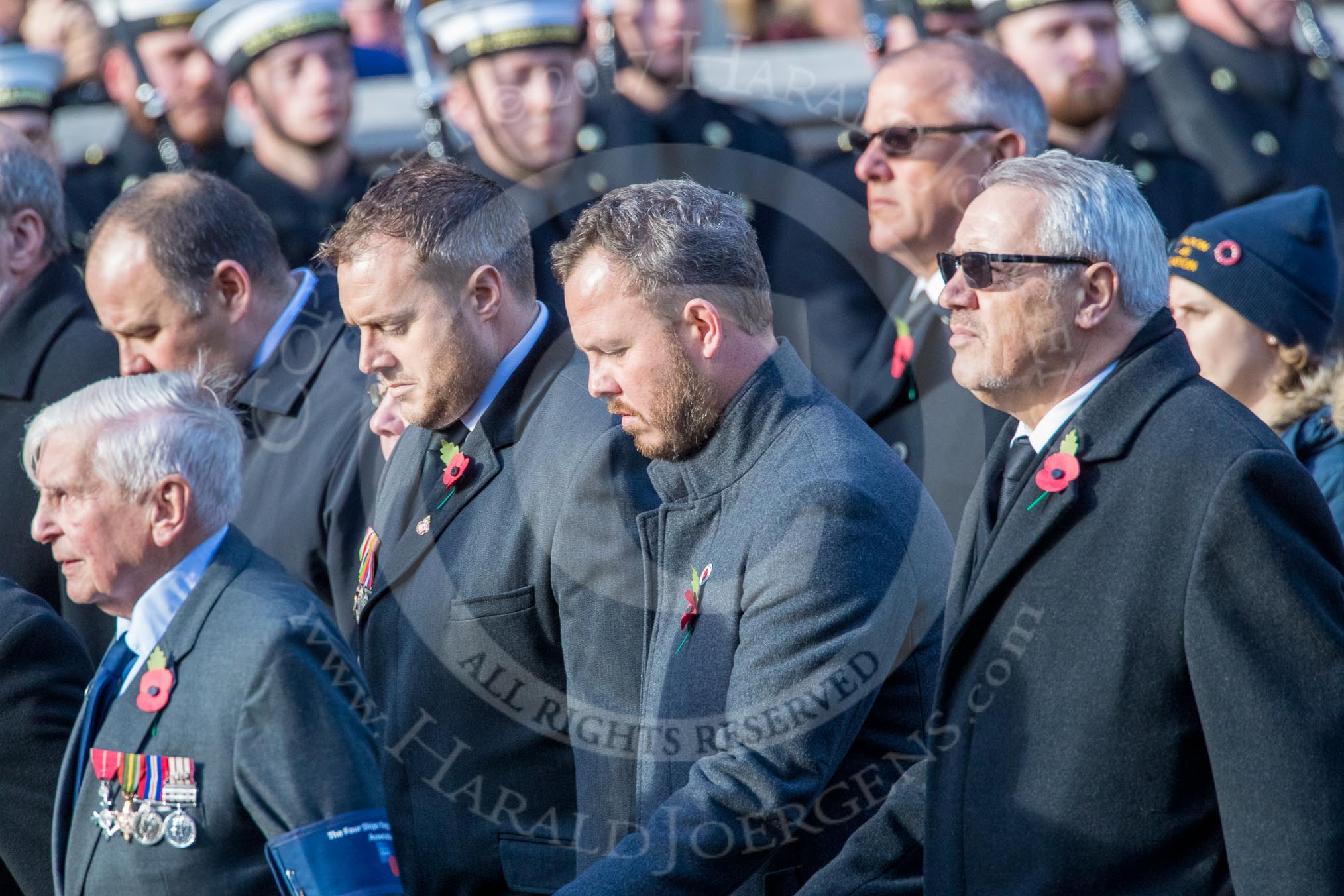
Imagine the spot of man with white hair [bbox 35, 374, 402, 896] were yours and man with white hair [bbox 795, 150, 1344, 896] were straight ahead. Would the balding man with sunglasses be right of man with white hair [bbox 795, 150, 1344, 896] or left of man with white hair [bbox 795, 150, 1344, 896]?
left

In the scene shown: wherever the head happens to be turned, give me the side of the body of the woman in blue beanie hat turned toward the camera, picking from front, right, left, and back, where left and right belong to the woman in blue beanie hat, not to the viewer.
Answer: left

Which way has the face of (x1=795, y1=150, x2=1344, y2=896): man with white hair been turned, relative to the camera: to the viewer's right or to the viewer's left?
to the viewer's left

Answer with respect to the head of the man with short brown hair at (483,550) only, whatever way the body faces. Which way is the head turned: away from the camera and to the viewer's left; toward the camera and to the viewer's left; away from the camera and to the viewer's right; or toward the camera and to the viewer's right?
toward the camera and to the viewer's left

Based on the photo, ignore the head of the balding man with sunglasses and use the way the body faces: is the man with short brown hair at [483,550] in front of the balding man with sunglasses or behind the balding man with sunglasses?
in front

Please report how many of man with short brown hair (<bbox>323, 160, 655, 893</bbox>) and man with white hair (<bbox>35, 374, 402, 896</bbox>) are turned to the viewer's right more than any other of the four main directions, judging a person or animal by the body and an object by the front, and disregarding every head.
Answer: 0

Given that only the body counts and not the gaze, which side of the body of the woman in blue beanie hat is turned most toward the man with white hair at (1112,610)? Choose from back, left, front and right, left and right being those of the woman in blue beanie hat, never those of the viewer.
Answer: left

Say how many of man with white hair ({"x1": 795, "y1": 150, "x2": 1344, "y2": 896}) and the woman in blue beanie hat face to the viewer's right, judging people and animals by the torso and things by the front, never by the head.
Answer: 0

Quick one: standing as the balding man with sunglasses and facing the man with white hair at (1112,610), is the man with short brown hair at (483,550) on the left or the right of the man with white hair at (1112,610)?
right

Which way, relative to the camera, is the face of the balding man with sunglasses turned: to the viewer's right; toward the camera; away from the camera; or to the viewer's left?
to the viewer's left

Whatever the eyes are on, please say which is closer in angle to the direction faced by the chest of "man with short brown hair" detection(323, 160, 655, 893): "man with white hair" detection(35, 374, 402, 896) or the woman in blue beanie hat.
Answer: the man with white hair

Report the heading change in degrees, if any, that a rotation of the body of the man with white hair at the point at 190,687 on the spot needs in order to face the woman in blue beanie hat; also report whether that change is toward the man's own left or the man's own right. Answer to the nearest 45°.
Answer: approximately 135° to the man's own left

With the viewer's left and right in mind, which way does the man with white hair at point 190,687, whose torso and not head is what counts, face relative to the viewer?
facing the viewer and to the left of the viewer

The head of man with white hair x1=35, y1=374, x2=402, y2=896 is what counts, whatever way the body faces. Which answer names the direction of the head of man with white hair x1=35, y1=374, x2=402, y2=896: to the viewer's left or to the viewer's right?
to the viewer's left

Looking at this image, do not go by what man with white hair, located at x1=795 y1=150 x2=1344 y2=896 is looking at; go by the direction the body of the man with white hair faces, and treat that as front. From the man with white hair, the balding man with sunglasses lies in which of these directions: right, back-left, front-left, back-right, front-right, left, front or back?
back-right
